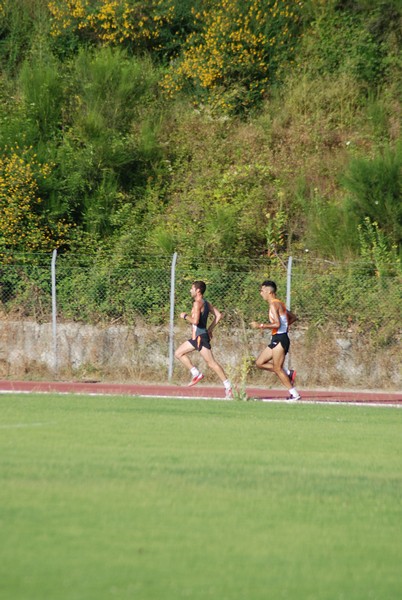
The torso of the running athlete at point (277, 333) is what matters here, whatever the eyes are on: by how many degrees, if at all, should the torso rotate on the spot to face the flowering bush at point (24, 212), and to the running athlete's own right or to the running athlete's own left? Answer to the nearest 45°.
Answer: approximately 45° to the running athlete's own right

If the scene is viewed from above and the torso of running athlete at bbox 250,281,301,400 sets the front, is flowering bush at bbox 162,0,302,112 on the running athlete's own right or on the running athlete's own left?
on the running athlete's own right

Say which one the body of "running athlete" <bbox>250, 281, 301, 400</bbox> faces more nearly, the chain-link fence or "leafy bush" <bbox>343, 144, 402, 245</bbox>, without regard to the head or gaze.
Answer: the chain-link fence

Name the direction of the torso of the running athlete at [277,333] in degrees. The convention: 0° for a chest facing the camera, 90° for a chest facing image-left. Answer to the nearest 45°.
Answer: approximately 90°
